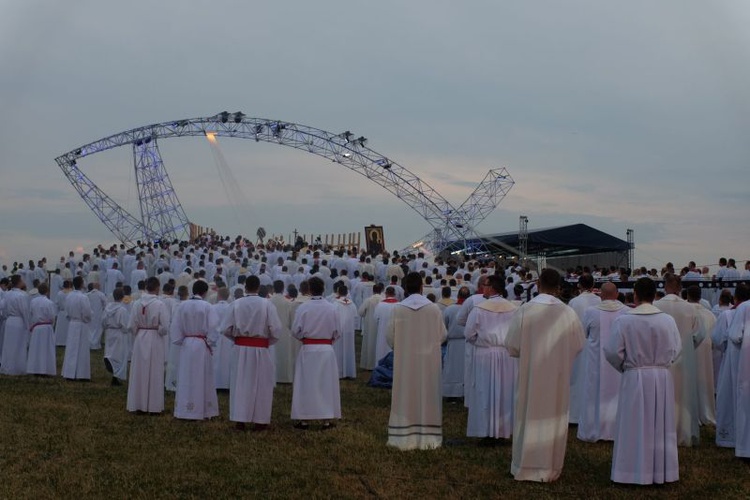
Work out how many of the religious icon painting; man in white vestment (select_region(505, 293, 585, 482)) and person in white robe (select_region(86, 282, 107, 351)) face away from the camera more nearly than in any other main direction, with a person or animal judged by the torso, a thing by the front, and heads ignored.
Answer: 2

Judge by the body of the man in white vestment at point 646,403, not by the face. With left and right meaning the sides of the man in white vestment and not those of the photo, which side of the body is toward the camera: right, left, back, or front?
back

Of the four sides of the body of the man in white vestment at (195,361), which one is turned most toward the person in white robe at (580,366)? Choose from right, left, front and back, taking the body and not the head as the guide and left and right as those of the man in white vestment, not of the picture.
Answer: right

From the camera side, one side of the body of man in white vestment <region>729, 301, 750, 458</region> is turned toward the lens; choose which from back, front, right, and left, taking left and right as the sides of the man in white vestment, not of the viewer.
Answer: back

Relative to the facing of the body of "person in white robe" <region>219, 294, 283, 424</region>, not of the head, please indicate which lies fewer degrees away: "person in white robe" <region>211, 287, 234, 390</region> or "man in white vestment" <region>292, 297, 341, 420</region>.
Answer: the person in white robe

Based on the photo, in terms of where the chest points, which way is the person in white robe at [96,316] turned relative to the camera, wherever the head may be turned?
away from the camera

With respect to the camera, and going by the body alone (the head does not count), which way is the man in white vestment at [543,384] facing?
away from the camera

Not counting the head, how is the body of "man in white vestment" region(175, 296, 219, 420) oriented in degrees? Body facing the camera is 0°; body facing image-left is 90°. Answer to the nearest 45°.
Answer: approximately 180°

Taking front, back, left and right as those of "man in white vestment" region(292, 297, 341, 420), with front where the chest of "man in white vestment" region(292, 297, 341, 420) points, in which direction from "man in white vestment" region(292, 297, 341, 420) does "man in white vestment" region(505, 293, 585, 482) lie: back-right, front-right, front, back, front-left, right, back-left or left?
back-right

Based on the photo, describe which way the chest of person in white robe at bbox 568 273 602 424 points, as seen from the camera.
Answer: away from the camera

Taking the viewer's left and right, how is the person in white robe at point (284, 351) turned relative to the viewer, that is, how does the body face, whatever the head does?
facing away from the viewer

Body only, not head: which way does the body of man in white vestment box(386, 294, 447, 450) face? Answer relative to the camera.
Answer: away from the camera

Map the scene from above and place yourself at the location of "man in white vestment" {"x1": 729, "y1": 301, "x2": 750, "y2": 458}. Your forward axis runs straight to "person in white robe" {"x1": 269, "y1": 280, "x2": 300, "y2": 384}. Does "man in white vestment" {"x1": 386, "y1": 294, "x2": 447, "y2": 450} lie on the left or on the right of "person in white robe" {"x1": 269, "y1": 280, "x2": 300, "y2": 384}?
left

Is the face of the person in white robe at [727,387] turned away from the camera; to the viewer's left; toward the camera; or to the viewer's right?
away from the camera

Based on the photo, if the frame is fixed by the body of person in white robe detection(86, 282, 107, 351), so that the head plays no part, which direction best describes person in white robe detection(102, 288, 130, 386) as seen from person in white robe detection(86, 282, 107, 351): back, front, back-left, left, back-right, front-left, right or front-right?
back
